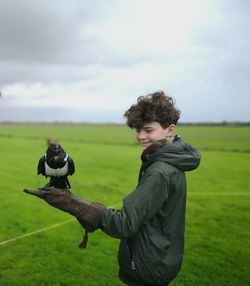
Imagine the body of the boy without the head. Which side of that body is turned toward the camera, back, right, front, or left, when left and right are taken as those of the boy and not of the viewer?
left
